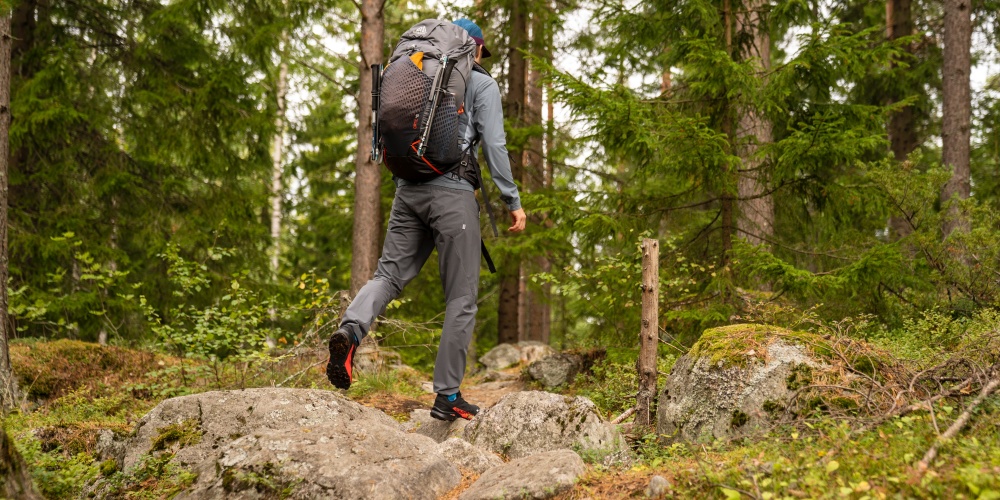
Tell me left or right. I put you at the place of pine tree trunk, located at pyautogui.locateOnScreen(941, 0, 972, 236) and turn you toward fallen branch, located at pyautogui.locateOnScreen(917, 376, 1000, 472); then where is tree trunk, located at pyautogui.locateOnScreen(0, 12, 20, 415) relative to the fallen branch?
right

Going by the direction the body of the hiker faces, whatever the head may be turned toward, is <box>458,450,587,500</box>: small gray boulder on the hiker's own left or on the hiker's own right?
on the hiker's own right

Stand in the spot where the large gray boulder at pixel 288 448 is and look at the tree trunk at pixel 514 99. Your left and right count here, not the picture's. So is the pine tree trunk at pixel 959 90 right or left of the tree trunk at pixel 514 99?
right

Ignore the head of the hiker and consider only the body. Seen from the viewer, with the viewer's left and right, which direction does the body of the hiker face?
facing away from the viewer and to the right of the viewer

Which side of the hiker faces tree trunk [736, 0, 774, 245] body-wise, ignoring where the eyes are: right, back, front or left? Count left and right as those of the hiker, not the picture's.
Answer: front

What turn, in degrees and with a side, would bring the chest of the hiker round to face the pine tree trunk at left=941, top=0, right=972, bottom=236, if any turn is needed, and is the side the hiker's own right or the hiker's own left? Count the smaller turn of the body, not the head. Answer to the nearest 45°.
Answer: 0° — they already face it

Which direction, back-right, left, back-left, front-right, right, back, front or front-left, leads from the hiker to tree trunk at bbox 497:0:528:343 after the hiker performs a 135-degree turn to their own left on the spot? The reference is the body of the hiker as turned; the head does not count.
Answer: right

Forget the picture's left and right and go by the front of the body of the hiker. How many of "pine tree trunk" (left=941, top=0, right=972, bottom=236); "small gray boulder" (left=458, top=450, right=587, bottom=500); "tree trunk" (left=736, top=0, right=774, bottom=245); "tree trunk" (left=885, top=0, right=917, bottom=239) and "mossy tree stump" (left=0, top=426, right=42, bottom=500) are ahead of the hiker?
3

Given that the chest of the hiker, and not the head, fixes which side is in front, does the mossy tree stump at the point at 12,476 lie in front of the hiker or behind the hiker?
behind

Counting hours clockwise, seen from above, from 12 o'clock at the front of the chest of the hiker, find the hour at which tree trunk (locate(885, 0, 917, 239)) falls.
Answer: The tree trunk is roughly at 12 o'clock from the hiker.

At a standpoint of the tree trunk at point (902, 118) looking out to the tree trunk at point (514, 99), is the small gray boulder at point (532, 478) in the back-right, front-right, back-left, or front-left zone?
front-left

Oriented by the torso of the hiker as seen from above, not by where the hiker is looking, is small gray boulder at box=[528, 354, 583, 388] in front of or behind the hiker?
in front

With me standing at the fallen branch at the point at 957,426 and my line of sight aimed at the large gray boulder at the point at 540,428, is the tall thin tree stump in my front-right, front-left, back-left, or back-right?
front-right

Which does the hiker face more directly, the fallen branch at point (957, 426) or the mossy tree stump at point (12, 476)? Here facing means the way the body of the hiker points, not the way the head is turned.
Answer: the fallen branch

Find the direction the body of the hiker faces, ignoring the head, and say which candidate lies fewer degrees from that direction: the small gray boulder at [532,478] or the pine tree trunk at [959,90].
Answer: the pine tree trunk
